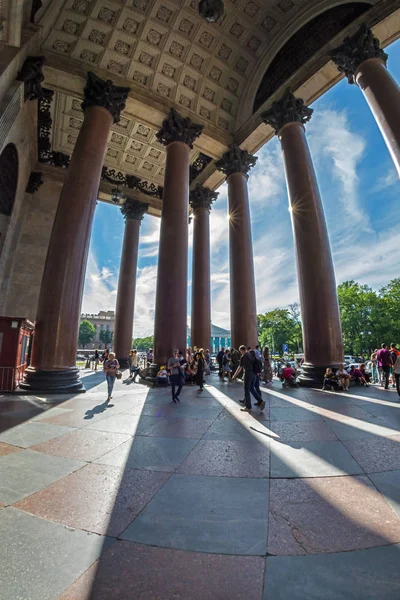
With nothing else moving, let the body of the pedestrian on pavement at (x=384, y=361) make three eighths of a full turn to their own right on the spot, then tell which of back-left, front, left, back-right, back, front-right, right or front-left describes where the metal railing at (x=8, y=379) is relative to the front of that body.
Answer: right

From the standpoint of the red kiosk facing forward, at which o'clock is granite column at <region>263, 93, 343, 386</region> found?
The granite column is roughly at 1 o'clock from the red kiosk.

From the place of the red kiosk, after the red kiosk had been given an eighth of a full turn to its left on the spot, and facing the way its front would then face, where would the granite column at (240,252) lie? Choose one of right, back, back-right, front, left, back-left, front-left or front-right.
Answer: front-right

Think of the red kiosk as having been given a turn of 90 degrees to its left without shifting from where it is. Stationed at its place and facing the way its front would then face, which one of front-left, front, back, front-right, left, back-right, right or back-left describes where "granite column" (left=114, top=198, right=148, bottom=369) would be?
front-right

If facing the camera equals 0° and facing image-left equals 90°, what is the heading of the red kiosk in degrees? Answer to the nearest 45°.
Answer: approximately 270°

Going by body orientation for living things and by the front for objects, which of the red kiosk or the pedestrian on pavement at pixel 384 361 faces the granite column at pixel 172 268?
the red kiosk

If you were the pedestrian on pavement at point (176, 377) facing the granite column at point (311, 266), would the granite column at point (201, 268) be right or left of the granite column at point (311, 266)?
left

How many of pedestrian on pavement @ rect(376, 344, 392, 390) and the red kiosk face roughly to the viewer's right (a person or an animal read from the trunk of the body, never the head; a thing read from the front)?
1

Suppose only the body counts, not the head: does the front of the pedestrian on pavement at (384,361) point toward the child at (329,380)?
no

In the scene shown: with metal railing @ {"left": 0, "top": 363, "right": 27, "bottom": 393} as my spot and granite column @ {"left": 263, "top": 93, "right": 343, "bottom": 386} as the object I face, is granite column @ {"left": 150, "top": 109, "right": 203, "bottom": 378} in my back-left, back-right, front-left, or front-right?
front-left

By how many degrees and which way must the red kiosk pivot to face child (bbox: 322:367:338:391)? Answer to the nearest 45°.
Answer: approximately 45° to its right

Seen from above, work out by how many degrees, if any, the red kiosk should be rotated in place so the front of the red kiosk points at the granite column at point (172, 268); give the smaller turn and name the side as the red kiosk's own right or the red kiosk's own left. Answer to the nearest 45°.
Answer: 0° — it already faces it

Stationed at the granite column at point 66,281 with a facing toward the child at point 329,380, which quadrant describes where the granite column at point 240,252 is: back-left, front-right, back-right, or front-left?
front-left
